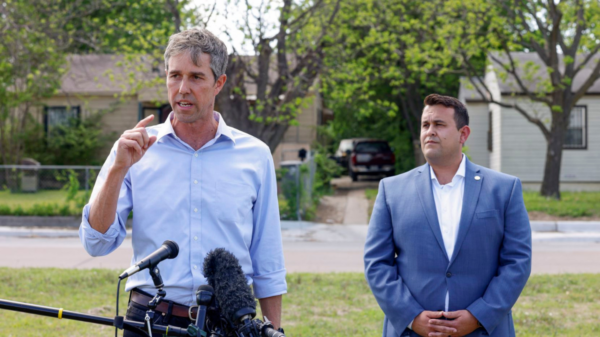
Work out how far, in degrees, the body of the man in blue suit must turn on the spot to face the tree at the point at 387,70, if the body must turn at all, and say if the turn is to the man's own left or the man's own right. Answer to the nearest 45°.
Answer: approximately 180°

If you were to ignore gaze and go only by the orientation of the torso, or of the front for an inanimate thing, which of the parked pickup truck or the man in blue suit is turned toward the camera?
the man in blue suit

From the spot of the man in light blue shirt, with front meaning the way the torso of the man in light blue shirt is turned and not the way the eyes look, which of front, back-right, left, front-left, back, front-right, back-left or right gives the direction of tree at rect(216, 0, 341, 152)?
back

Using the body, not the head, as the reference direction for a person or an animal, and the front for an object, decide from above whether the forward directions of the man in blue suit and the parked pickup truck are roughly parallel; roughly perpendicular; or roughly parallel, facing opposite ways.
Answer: roughly parallel, facing opposite ways

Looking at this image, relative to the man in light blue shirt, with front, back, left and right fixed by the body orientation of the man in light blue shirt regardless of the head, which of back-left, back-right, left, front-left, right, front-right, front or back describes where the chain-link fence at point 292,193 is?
back

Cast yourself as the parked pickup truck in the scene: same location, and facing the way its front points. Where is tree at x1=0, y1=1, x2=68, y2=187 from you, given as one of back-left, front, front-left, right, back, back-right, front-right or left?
back-left

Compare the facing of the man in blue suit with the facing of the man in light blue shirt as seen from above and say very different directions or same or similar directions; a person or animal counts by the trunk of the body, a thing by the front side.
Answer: same or similar directions

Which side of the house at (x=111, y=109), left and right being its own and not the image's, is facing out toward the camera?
front

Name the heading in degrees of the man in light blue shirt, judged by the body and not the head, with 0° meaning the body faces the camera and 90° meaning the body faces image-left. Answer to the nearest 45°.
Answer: approximately 0°

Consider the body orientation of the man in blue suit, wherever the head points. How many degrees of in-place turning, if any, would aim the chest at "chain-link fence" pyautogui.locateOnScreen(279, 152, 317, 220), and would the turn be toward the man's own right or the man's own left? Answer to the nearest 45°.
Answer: approximately 180°

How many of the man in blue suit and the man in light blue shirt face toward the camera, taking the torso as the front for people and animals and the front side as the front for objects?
2

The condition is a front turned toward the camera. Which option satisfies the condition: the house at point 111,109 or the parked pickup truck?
the house

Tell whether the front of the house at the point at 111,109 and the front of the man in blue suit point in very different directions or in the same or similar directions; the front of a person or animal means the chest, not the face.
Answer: same or similar directions

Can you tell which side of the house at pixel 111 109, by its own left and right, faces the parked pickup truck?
left
